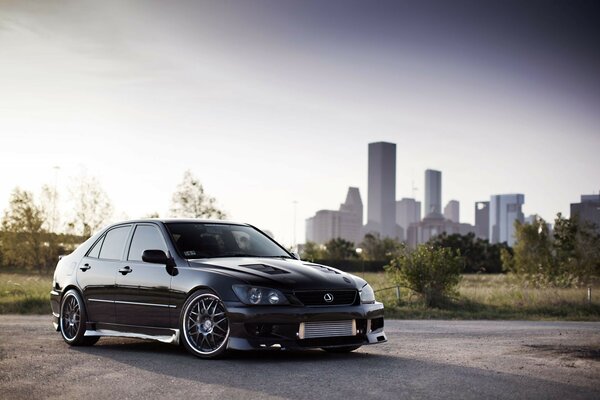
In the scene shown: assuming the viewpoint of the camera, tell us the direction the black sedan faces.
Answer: facing the viewer and to the right of the viewer

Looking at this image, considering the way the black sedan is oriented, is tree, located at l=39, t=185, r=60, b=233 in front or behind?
behind

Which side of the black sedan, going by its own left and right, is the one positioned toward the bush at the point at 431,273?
left

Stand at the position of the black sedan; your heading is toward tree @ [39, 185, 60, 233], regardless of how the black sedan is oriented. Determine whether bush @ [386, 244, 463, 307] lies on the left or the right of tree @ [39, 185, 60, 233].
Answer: right

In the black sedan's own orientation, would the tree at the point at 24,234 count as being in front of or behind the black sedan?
behind
